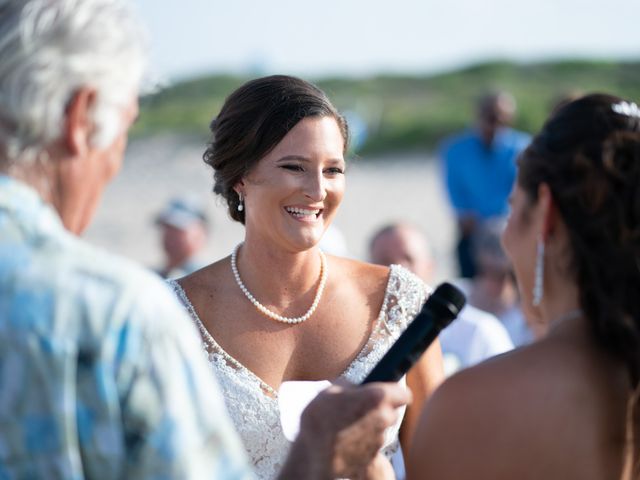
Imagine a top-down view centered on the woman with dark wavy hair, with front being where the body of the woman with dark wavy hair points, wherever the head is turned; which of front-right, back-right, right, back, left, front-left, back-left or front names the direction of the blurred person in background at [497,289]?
front-right

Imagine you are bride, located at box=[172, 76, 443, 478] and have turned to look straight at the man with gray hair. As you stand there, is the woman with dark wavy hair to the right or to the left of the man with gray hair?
left

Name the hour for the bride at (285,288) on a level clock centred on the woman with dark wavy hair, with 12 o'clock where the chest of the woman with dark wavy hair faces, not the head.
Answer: The bride is roughly at 12 o'clock from the woman with dark wavy hair.

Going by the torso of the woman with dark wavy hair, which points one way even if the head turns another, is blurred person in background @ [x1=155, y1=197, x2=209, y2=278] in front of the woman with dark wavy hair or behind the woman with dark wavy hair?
in front

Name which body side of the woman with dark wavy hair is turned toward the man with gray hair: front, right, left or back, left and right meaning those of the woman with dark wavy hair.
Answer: left

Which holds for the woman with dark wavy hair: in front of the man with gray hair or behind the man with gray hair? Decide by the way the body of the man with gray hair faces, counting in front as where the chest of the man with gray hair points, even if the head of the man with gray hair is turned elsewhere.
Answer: in front

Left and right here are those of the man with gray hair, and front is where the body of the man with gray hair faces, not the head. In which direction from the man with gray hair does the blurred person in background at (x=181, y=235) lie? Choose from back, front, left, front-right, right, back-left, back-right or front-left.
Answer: front-left

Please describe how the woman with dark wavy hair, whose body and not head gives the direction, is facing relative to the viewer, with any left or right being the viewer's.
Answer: facing away from the viewer and to the left of the viewer

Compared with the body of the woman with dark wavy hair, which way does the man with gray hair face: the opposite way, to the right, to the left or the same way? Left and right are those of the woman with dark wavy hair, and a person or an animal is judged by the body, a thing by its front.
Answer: to the right

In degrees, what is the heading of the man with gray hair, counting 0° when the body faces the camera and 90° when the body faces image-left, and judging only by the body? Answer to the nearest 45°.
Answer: approximately 225°

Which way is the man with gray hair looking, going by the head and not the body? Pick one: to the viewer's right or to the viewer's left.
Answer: to the viewer's right

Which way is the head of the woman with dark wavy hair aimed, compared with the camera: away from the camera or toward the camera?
away from the camera

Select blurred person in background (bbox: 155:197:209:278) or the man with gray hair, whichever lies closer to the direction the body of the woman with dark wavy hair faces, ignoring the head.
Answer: the blurred person in background
